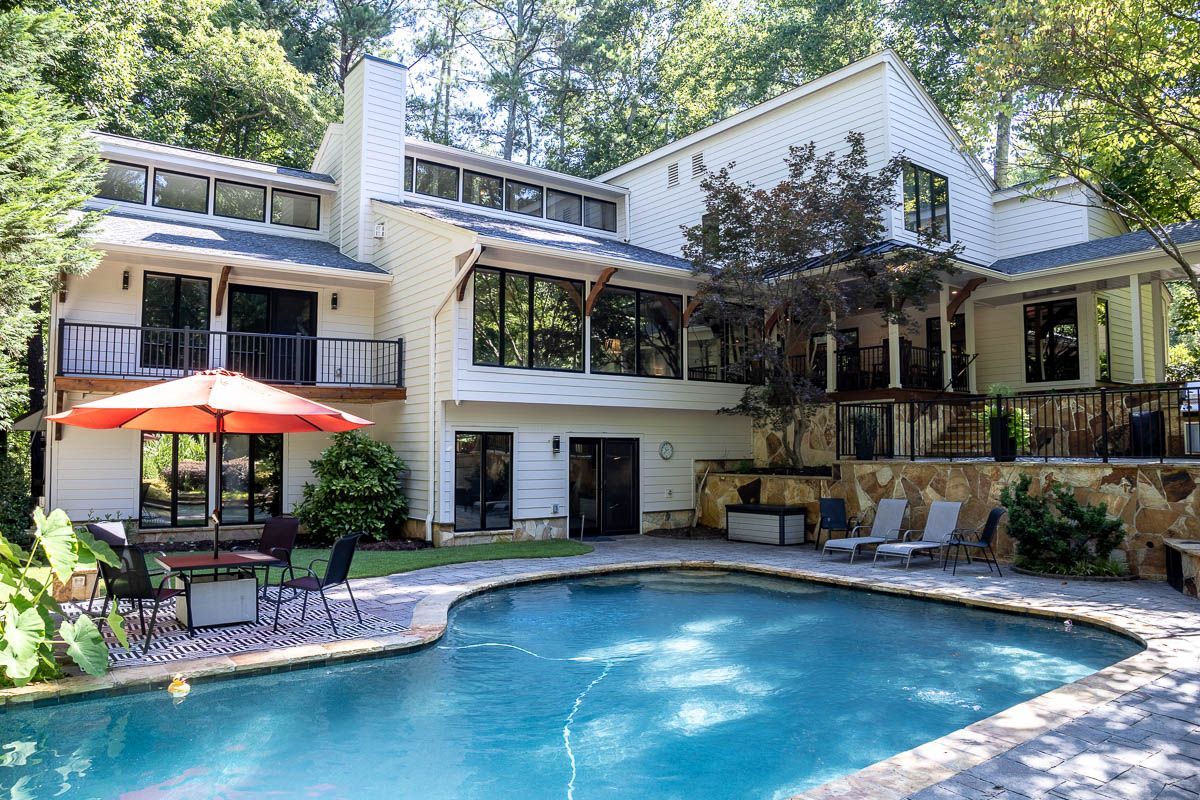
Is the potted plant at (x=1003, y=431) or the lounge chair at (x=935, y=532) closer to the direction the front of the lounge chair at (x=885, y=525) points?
the lounge chair

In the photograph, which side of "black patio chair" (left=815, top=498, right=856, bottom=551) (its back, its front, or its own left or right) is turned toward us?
front

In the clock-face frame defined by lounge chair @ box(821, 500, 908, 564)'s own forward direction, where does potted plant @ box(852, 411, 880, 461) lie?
The potted plant is roughly at 4 o'clock from the lounge chair.

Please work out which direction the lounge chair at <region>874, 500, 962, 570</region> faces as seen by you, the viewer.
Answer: facing the viewer and to the left of the viewer

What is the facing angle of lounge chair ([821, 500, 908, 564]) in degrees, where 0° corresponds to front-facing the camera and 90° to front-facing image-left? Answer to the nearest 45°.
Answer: approximately 45°

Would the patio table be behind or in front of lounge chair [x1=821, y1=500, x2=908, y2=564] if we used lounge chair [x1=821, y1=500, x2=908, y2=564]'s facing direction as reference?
in front

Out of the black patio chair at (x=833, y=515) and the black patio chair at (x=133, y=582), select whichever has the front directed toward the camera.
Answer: the black patio chair at (x=833, y=515)

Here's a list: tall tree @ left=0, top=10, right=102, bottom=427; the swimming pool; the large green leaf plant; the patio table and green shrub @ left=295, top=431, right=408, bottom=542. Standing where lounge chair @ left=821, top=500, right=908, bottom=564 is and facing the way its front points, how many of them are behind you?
0

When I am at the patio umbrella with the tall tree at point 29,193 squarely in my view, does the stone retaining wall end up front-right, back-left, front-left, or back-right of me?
back-right

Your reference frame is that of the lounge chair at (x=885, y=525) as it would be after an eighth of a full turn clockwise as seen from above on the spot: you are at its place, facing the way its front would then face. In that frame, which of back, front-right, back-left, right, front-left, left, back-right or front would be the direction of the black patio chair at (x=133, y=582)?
front-left

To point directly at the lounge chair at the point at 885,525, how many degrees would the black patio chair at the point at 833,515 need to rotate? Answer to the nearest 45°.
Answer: approximately 45° to its left

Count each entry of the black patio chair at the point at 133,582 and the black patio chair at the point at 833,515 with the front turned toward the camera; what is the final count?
1

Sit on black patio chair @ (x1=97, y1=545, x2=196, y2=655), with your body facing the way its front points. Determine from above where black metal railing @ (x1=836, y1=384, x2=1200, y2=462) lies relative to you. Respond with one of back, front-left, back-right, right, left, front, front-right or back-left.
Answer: front-right

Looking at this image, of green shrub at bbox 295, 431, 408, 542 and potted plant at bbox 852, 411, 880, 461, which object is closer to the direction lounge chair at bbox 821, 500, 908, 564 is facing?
the green shrub

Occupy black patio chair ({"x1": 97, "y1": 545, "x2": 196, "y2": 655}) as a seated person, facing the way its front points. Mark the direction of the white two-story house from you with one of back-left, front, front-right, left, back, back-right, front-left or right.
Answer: front

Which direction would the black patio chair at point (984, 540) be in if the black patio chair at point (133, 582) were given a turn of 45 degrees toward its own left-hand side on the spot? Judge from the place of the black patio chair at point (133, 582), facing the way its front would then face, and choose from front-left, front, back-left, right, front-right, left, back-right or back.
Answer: right

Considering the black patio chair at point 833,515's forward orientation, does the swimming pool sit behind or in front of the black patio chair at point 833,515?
in front
